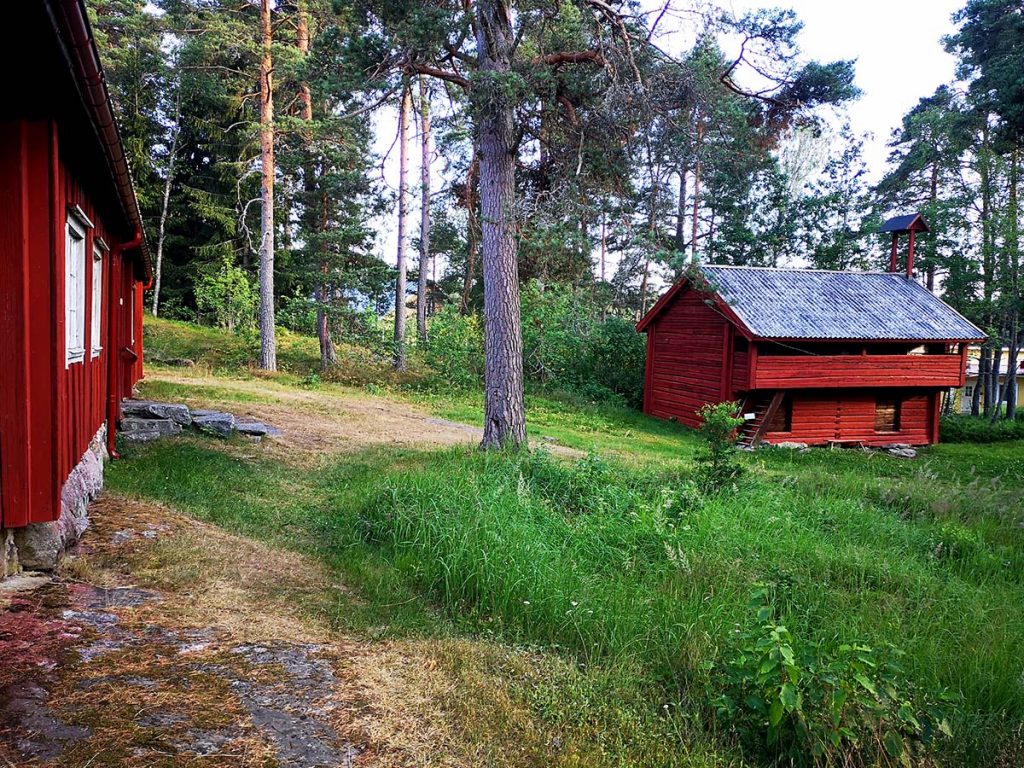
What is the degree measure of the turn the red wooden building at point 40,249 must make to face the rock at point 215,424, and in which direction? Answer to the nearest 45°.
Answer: approximately 90° to its left

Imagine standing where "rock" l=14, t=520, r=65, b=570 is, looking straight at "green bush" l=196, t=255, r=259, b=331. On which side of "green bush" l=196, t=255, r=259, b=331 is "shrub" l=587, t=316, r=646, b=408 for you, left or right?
right

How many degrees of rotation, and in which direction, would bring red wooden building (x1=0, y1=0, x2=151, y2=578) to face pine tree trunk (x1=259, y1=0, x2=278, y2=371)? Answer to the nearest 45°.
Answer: approximately 90° to its left

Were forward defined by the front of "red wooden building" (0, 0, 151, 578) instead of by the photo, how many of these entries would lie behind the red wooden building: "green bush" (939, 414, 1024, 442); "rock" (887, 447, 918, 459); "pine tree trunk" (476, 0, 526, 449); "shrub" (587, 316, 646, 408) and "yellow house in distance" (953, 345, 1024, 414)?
0

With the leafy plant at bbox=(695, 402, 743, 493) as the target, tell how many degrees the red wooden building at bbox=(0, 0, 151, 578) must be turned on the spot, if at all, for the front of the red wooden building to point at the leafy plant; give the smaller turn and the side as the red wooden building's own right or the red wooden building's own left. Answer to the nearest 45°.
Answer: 0° — it already faces it

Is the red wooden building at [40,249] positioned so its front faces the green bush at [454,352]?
no

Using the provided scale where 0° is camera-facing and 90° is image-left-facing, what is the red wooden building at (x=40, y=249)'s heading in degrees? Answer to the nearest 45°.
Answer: approximately 270°

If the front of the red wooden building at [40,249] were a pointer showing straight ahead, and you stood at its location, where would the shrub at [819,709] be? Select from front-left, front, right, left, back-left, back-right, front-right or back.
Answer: front-right

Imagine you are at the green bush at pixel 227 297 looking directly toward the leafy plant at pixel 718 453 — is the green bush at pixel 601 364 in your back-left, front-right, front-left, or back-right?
front-left

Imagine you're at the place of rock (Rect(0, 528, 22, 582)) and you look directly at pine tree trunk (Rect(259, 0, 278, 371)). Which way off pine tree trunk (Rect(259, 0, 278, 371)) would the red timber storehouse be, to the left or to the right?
right

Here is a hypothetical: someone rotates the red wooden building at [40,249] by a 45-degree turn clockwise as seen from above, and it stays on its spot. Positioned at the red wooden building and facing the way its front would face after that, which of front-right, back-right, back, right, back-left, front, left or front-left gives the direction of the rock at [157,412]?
back-left

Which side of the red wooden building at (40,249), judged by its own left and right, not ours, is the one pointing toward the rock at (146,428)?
left

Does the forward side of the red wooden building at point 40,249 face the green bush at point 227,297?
no

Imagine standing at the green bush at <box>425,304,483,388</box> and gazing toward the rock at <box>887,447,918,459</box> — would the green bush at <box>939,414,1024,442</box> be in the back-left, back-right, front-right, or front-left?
front-left

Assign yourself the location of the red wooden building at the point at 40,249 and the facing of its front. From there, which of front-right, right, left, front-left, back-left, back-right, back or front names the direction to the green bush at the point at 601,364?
front-left

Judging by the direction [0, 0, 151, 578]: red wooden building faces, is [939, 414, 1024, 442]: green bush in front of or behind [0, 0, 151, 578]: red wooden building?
in front

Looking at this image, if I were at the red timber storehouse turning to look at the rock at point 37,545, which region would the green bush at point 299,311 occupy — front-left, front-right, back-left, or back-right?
front-right
